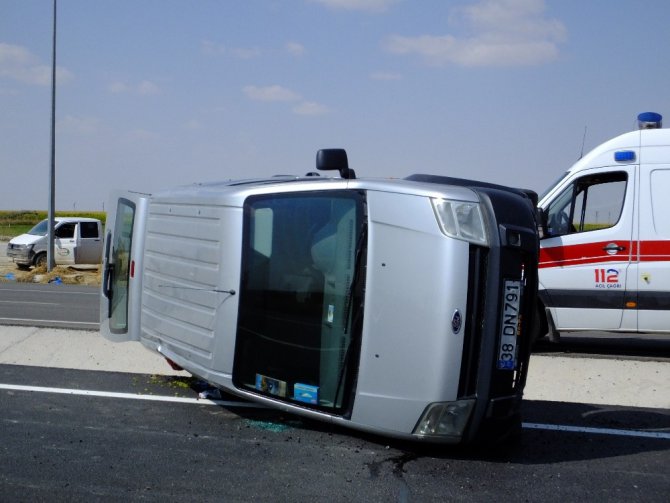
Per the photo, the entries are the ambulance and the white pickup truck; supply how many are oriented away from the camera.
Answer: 0

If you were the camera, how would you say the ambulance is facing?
facing to the left of the viewer

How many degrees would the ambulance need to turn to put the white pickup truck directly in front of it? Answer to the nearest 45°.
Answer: approximately 45° to its right

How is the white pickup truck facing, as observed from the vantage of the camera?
facing the viewer and to the left of the viewer

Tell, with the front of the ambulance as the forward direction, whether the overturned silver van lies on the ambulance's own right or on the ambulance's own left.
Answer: on the ambulance's own left
